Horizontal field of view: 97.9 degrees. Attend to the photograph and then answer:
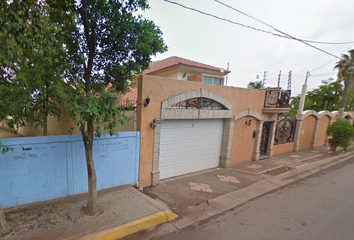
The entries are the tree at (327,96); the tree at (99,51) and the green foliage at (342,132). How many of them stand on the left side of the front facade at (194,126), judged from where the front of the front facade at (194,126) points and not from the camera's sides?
2

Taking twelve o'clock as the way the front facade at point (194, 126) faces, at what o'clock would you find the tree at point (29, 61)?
The tree is roughly at 3 o'clock from the front facade.

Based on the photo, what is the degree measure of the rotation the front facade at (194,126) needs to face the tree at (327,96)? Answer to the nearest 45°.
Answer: approximately 90° to its left

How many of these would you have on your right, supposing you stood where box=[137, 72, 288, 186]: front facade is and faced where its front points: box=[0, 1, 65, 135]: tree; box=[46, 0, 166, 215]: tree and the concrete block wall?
3

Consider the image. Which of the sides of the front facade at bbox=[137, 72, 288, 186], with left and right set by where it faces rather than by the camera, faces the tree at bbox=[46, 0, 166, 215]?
right

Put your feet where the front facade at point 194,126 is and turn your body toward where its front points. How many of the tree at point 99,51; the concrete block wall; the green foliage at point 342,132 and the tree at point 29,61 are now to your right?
3

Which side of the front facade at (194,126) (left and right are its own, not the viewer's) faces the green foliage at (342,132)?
left

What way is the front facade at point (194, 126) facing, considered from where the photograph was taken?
facing the viewer and to the right of the viewer

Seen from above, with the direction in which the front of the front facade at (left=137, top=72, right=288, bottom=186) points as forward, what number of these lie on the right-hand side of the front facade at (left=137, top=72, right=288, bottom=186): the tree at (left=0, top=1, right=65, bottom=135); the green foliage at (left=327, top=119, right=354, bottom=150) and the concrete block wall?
2

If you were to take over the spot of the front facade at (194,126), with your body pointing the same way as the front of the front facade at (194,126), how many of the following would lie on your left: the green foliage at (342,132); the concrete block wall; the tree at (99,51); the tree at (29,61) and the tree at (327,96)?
2
